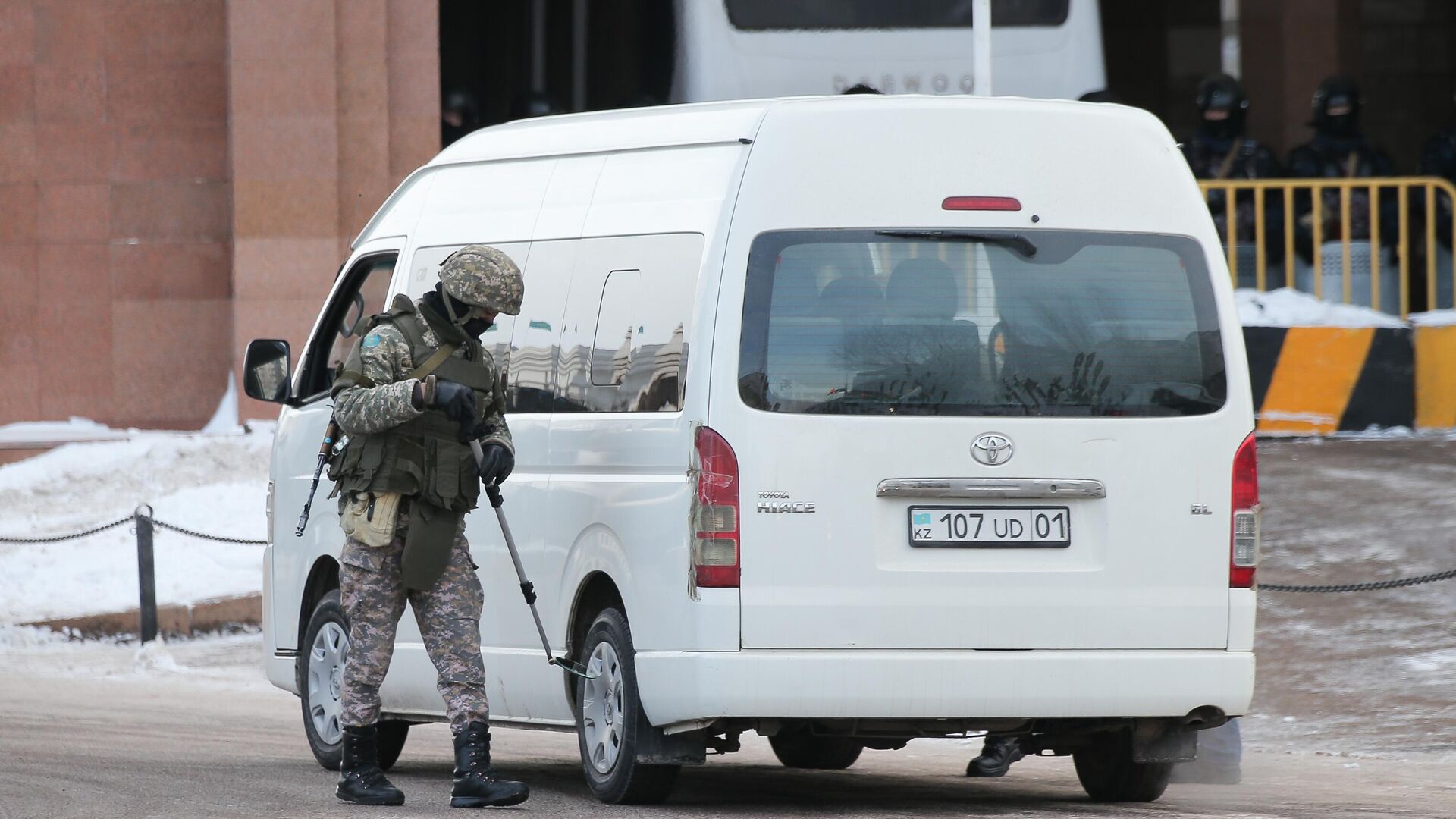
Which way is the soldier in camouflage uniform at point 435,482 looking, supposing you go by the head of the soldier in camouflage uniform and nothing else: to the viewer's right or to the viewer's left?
to the viewer's right

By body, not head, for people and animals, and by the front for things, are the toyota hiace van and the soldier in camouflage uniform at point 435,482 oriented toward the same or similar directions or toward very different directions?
very different directions

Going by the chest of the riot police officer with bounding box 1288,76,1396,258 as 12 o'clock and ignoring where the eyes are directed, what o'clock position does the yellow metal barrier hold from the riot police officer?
The yellow metal barrier is roughly at 12 o'clock from the riot police officer.

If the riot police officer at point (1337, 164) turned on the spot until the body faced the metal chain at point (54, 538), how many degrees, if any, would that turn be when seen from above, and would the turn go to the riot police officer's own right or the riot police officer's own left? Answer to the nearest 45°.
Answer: approximately 45° to the riot police officer's own right

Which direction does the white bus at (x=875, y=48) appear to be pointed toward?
away from the camera

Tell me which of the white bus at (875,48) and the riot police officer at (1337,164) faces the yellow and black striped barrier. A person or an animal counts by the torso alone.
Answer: the riot police officer

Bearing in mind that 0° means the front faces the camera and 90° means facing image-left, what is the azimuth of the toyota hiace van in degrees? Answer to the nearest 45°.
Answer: approximately 135°
